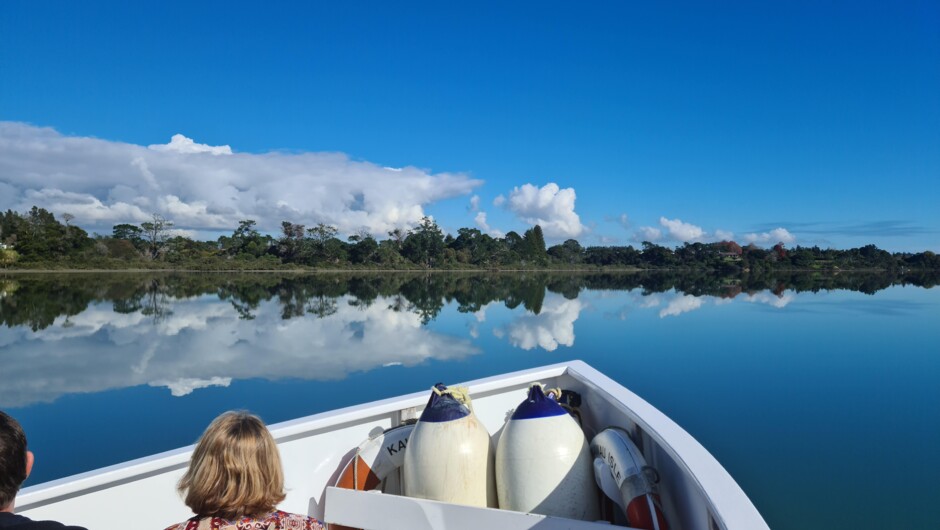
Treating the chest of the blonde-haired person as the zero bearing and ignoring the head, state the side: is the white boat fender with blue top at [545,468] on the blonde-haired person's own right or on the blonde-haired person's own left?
on the blonde-haired person's own right

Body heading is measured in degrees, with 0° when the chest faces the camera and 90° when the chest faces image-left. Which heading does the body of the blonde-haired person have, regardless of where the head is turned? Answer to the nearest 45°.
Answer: approximately 180°

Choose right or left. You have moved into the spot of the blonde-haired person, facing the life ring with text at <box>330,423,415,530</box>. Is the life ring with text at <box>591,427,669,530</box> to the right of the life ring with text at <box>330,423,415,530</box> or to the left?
right

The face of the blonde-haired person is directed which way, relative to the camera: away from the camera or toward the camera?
away from the camera

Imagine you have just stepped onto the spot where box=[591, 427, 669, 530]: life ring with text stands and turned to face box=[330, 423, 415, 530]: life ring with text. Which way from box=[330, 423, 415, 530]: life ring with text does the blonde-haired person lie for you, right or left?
left

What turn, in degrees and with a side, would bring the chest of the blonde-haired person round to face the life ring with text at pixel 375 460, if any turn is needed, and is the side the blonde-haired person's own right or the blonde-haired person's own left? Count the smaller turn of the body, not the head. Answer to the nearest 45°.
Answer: approximately 45° to the blonde-haired person's own right

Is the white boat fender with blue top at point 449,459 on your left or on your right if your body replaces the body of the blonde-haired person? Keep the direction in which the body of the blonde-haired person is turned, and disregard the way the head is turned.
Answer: on your right
